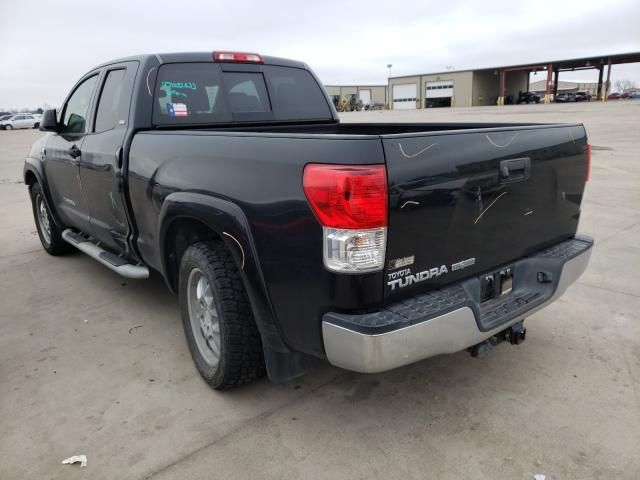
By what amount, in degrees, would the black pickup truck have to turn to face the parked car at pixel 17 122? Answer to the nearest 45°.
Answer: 0° — it already faces it

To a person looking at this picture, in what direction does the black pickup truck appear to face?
facing away from the viewer and to the left of the viewer
